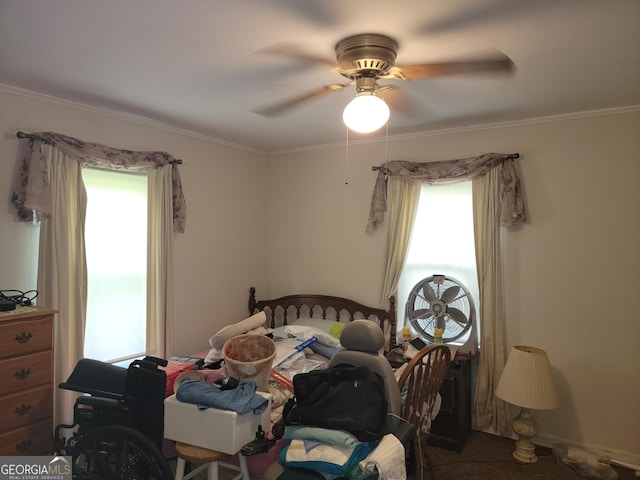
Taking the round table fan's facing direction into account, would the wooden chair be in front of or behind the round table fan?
in front

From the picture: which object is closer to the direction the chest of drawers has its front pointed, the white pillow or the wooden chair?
the wooden chair

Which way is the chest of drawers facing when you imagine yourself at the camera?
facing the viewer and to the right of the viewer

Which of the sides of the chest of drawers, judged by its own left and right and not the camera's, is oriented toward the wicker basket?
front

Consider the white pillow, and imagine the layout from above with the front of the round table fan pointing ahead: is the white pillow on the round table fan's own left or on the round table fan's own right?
on the round table fan's own right

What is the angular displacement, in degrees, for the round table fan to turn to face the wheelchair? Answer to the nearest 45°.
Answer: approximately 45° to its right

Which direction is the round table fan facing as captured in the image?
toward the camera

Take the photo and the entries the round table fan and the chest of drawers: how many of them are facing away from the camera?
0

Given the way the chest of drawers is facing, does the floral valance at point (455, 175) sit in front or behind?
in front

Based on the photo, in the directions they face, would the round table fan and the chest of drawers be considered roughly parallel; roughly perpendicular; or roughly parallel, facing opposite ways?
roughly perpendicular

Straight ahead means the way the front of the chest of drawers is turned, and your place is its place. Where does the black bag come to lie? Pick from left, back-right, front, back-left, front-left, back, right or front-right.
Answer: front
